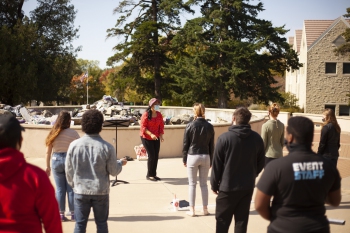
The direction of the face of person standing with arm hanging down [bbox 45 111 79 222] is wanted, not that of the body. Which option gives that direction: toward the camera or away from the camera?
away from the camera

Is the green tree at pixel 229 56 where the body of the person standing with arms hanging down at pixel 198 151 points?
yes

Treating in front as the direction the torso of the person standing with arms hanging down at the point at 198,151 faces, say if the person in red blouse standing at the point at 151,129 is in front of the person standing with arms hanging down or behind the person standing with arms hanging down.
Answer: in front

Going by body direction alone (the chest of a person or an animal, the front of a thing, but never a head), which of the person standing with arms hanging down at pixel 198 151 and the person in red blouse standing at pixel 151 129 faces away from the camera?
the person standing with arms hanging down

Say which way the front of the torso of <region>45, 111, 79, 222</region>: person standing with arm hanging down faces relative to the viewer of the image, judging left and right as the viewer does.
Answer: facing away from the viewer and to the right of the viewer

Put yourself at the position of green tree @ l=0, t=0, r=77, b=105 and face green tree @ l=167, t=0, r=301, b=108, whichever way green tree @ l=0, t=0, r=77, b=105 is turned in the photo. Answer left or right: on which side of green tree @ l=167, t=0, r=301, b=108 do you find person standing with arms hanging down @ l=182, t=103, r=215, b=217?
right

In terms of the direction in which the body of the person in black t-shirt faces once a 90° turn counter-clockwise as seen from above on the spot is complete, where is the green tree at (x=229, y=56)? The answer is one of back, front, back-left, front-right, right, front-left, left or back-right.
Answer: back-right

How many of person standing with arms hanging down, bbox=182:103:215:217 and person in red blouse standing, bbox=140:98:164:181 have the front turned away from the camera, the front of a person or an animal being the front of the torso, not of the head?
1

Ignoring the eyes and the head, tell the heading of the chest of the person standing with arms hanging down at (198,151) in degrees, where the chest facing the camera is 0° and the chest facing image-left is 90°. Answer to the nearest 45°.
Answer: approximately 180°

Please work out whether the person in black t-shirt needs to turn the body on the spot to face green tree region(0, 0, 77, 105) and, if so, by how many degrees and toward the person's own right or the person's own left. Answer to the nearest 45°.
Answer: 0° — they already face it

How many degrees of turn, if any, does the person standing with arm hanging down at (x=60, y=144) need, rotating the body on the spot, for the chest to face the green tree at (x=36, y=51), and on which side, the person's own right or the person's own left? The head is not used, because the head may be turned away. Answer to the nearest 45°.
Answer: approximately 45° to the person's own left

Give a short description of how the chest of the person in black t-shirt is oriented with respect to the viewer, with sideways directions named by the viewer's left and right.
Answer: facing away from the viewer and to the left of the viewer

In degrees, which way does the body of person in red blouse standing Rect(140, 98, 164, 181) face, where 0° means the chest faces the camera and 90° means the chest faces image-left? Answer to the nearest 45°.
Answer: approximately 315°

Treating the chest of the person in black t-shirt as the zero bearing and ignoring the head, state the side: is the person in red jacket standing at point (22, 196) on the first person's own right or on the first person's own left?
on the first person's own left
